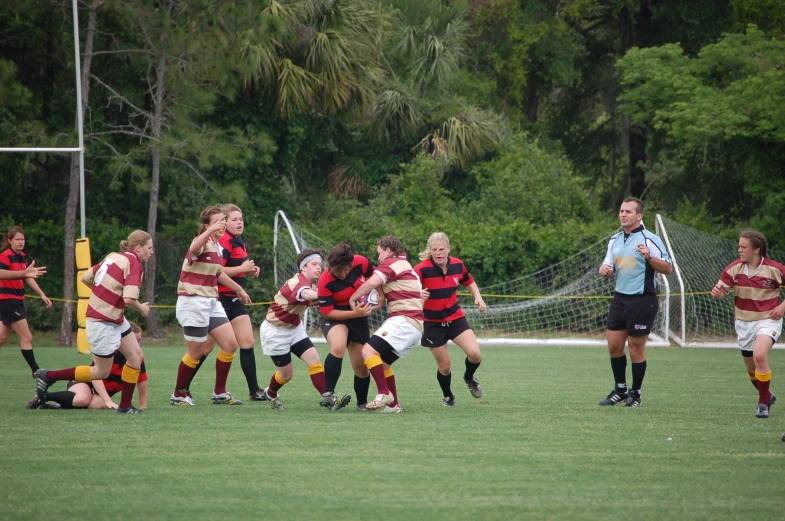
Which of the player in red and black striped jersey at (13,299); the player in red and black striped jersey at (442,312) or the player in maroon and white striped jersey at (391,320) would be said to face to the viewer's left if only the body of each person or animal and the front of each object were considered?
the player in maroon and white striped jersey

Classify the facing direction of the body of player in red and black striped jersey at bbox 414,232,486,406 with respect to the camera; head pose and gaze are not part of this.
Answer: toward the camera

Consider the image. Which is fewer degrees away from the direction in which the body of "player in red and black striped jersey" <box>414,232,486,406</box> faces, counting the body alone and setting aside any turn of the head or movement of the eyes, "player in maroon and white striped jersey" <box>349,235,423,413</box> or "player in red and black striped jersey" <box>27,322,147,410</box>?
the player in maroon and white striped jersey

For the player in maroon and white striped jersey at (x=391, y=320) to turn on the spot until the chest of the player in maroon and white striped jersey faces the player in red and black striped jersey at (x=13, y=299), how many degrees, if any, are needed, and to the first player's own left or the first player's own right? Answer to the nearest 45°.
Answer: approximately 45° to the first player's own right

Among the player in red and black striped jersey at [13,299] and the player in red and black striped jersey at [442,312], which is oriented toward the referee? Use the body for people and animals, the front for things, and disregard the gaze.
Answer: the player in red and black striped jersey at [13,299]

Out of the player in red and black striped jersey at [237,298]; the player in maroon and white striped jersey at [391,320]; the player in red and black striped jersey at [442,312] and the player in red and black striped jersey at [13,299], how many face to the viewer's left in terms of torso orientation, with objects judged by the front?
1

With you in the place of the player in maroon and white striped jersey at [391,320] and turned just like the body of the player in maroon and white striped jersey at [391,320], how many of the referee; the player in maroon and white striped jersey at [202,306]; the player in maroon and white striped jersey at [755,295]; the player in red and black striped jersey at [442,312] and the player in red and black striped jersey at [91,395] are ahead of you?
2

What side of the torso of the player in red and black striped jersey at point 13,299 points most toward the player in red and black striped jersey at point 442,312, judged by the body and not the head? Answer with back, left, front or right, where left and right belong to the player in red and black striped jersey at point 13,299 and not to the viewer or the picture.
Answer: front

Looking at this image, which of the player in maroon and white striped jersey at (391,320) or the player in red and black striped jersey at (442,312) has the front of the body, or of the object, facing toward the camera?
the player in red and black striped jersey

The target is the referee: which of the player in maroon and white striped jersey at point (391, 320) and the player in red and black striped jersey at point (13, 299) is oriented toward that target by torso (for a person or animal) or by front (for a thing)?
the player in red and black striped jersey

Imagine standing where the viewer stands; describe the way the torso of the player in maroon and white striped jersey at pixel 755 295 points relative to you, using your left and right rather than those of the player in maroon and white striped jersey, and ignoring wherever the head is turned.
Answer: facing the viewer and to the left of the viewer

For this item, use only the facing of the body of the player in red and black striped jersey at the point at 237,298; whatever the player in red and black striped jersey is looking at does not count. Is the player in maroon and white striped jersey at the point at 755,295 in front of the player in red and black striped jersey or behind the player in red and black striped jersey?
in front

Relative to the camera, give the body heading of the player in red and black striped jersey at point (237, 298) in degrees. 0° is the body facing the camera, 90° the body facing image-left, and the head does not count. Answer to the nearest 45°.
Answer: approximately 315°

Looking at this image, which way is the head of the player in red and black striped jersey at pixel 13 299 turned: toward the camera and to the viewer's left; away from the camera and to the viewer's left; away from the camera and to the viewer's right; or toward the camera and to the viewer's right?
toward the camera and to the viewer's right

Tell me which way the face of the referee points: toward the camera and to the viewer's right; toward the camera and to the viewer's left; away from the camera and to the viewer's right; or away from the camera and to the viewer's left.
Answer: toward the camera and to the viewer's left

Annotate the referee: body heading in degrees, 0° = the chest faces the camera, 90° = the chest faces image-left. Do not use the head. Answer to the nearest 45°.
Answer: approximately 45°

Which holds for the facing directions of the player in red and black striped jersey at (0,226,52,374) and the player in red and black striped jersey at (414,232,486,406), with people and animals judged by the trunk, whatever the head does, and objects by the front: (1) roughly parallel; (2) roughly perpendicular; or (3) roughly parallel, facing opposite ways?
roughly perpendicular

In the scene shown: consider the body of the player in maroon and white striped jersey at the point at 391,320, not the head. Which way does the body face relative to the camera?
to the viewer's left
